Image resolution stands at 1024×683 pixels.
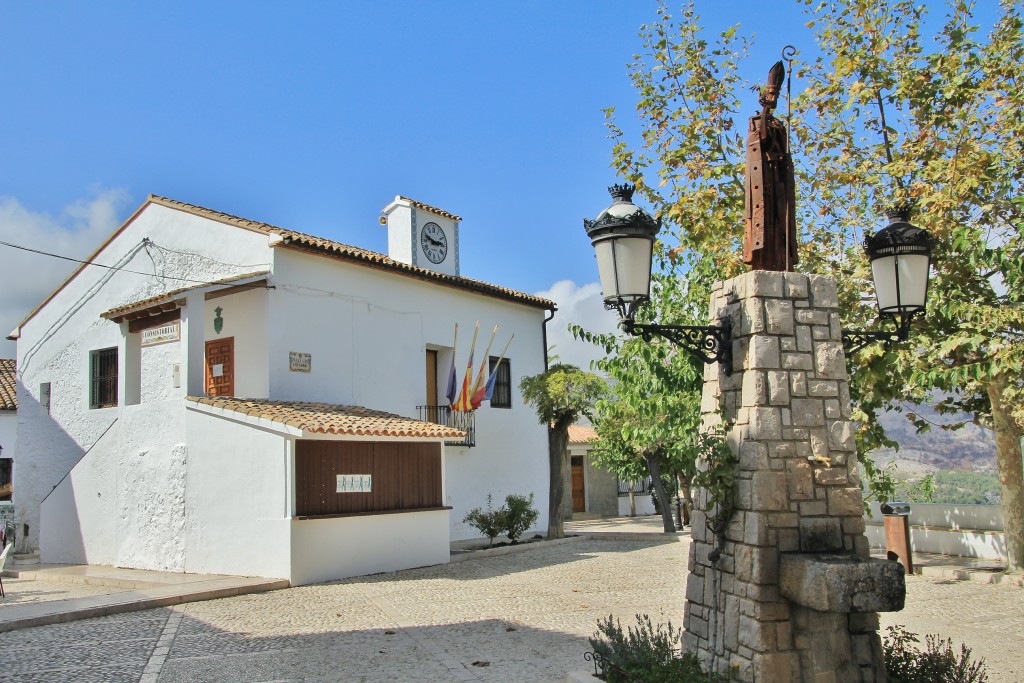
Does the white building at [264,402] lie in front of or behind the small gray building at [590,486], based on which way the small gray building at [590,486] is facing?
in front

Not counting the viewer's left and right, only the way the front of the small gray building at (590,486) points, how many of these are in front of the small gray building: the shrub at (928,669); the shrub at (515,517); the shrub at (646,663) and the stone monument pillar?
4

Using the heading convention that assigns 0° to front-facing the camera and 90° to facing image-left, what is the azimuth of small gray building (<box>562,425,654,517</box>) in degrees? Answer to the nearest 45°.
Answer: approximately 0°

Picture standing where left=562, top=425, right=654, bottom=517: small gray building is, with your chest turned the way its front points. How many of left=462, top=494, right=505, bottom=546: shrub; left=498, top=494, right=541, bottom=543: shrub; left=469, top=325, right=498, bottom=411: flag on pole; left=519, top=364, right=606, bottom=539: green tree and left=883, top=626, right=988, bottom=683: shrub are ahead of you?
5

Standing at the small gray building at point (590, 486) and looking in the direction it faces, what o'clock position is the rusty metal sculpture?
The rusty metal sculpture is roughly at 12 o'clock from the small gray building.

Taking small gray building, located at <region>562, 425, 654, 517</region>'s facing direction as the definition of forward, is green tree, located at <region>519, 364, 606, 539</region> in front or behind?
in front

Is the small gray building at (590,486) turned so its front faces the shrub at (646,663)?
yes

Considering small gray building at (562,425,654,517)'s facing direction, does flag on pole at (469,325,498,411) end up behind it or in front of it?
in front
